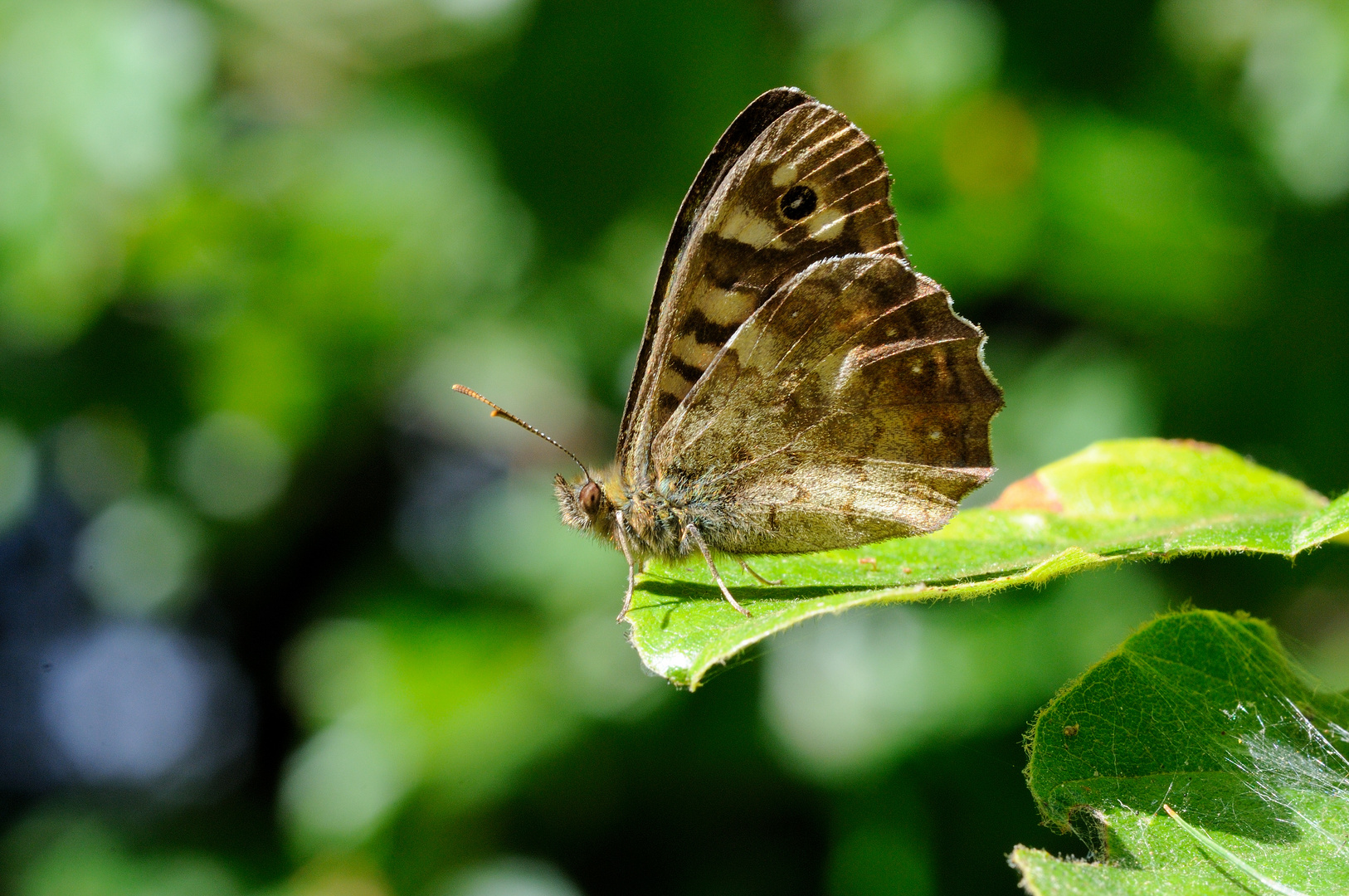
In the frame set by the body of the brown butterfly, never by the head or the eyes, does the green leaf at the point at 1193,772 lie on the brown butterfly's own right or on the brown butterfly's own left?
on the brown butterfly's own left

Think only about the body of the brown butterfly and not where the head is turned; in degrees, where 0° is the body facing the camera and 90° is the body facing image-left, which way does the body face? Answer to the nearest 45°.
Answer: approximately 90°
